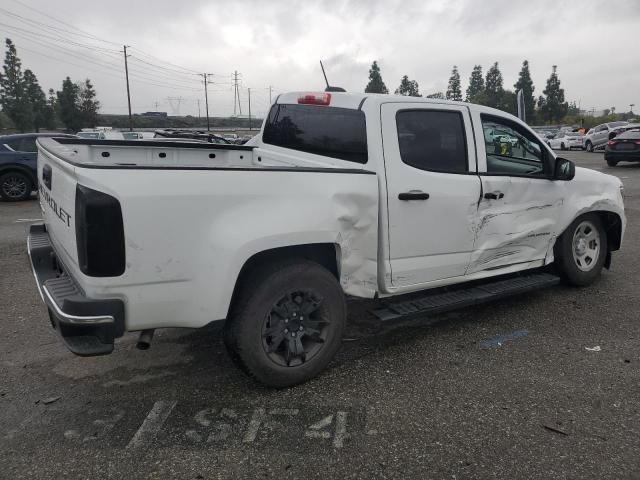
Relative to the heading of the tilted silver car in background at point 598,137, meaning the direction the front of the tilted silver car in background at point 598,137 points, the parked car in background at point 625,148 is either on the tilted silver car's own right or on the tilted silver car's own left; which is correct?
on the tilted silver car's own left

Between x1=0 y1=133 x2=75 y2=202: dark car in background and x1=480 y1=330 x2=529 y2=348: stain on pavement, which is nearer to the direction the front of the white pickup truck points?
the stain on pavement

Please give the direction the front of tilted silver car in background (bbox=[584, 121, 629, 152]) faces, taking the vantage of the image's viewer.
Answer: facing the viewer and to the left of the viewer

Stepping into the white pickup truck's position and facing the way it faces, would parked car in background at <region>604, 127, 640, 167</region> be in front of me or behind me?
in front

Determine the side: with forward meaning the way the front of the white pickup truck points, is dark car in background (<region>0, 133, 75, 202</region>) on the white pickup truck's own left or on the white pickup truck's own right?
on the white pickup truck's own left

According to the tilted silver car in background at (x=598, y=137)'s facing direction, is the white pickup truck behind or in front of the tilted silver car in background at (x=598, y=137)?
in front

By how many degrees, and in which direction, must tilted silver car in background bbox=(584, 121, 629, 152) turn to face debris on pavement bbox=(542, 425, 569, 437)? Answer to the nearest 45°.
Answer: approximately 45° to its left

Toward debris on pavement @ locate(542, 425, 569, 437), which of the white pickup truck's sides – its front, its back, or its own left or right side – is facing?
right

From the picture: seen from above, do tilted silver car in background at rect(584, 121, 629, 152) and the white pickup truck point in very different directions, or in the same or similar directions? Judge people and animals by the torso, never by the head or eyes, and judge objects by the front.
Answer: very different directions

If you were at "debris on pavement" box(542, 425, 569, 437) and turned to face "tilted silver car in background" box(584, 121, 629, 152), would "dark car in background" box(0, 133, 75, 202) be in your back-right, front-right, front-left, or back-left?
front-left

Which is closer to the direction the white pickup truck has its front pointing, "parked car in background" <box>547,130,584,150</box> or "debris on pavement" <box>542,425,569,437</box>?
the parked car in background

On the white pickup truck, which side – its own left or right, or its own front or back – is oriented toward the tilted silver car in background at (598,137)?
front

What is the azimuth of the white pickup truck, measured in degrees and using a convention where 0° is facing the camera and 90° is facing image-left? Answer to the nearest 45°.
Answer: approximately 225°
